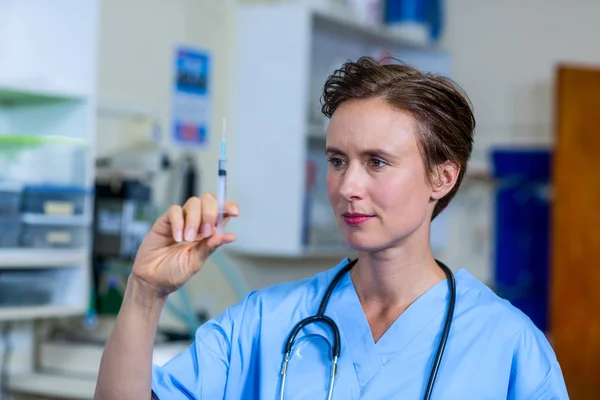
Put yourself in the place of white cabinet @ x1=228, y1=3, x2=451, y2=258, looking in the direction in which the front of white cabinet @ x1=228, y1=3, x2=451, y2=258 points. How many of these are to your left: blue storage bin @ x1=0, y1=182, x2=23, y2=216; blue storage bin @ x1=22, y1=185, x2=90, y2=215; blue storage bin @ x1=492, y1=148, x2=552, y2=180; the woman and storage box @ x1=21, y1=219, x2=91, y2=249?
1

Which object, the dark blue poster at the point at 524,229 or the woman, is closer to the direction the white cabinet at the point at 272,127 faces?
the woman

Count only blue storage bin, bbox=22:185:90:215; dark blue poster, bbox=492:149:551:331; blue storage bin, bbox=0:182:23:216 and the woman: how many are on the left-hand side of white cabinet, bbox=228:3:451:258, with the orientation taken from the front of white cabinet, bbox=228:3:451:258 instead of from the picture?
1

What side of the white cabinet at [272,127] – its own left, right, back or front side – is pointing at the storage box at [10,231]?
right

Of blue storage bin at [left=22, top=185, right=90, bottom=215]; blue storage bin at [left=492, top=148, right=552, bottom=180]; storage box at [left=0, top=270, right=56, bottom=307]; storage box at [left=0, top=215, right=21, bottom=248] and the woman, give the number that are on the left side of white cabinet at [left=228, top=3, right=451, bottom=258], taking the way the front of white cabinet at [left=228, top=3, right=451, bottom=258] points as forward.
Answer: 1

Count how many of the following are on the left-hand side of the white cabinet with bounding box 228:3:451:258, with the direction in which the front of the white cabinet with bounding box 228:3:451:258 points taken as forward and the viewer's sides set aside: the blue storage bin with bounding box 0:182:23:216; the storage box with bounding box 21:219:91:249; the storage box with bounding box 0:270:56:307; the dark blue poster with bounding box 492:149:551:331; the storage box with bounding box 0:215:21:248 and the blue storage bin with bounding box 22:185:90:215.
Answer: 1

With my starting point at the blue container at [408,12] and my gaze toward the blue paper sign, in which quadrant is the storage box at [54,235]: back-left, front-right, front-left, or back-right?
front-left

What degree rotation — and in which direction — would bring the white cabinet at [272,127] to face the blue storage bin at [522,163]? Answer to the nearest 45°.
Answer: approximately 90° to its left

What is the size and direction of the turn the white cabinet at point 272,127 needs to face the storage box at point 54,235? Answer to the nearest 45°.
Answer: approximately 90° to its right

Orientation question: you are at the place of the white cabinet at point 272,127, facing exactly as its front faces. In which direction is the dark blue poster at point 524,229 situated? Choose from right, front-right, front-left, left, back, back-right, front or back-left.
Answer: left

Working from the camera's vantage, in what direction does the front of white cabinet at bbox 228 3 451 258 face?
facing the viewer and to the right of the viewer

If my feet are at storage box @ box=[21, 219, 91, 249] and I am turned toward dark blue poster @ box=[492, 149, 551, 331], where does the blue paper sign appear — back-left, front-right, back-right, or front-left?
front-left

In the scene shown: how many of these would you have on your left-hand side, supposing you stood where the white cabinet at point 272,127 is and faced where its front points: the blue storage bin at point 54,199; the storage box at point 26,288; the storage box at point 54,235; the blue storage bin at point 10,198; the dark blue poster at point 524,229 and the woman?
1

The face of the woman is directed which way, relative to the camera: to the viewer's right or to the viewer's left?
to the viewer's left

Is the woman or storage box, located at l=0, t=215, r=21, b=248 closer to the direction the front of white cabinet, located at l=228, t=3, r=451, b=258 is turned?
the woman
